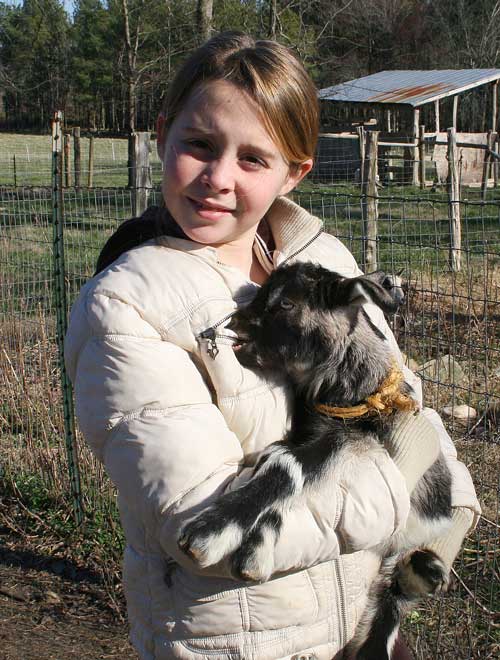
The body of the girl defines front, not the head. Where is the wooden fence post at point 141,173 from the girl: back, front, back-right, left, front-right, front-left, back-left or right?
back-left

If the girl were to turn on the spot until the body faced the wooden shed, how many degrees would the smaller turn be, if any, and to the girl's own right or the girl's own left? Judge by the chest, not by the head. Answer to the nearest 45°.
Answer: approximately 135° to the girl's own left

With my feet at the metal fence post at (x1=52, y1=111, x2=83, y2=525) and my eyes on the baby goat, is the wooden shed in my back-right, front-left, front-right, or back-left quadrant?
back-left

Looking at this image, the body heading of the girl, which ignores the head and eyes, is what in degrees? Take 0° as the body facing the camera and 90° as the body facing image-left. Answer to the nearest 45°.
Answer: approximately 315°
